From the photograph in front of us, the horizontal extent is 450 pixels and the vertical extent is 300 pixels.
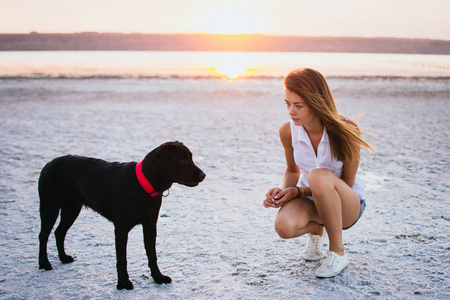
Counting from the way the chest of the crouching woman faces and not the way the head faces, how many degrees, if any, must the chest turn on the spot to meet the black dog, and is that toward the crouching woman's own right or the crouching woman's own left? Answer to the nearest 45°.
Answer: approximately 45° to the crouching woman's own right

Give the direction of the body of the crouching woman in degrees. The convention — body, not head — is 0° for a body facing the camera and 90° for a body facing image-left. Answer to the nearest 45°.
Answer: approximately 45°
